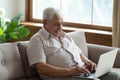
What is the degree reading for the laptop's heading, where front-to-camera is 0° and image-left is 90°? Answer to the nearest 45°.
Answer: approximately 135°

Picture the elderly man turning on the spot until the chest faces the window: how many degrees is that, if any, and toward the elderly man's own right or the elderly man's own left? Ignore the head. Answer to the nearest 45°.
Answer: approximately 135° to the elderly man's own left

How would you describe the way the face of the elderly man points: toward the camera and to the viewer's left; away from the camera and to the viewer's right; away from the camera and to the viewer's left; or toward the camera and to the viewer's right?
toward the camera and to the viewer's right

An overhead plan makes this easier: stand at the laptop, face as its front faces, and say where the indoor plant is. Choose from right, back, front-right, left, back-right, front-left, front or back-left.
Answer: front

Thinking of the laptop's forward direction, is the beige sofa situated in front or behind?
in front
